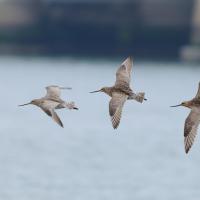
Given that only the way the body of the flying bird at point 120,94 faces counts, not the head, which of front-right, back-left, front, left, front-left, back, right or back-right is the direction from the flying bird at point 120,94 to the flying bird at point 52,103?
front

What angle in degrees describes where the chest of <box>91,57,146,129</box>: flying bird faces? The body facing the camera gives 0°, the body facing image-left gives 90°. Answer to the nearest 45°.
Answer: approximately 90°

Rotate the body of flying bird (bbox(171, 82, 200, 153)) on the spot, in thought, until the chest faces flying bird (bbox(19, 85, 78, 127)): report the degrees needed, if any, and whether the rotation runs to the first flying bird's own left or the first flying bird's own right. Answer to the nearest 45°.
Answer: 0° — it already faces it

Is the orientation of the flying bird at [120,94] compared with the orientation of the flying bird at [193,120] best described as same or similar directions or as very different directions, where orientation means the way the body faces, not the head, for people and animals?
same or similar directions

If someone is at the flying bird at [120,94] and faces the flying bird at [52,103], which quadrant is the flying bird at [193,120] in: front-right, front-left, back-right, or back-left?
back-left

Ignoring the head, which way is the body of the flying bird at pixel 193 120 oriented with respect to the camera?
to the viewer's left

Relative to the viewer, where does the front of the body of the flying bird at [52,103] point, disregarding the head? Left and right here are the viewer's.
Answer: facing to the left of the viewer

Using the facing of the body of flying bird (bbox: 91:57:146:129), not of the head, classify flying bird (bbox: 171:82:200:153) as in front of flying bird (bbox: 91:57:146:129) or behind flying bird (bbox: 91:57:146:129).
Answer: behind

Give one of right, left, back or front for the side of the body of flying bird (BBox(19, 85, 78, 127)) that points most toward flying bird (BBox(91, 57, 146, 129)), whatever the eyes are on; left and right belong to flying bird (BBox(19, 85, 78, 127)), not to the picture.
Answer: back

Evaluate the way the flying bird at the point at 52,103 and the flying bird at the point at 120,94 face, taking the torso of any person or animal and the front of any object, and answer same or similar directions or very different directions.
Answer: same or similar directions

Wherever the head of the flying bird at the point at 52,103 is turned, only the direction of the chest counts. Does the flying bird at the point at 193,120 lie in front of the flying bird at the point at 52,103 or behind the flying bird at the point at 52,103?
behind
